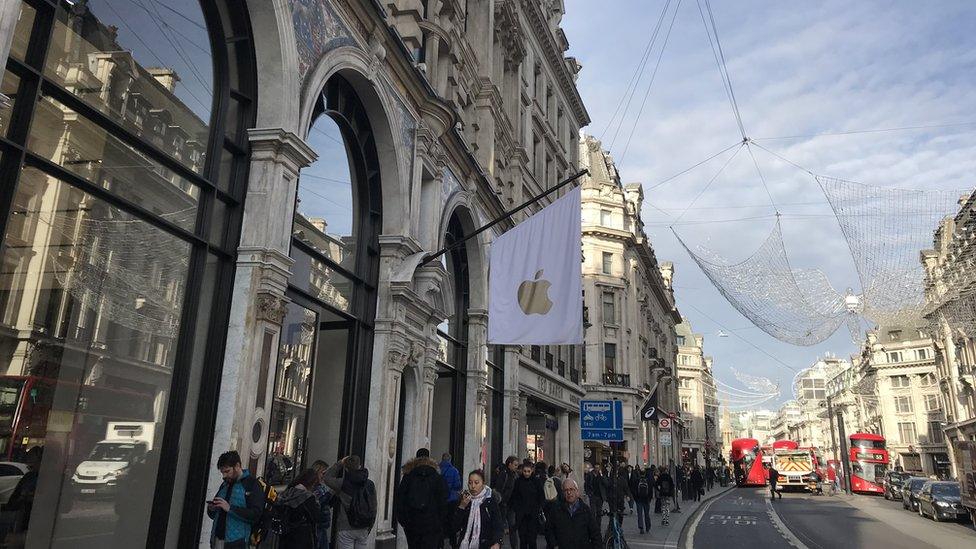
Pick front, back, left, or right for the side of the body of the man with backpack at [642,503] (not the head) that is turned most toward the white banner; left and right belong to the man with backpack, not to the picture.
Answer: back

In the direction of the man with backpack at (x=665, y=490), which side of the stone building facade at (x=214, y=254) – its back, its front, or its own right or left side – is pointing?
left

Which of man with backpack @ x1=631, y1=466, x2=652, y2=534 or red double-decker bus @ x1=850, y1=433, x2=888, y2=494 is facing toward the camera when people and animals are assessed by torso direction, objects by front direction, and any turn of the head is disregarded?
the red double-decker bus

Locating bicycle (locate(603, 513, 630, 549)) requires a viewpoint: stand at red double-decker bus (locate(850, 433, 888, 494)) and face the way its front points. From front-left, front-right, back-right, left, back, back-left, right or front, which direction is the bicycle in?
front

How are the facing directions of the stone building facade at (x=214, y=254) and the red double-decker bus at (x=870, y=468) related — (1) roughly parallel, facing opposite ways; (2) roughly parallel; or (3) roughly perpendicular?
roughly perpendicular

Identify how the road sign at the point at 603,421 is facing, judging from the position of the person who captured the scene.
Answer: facing the viewer

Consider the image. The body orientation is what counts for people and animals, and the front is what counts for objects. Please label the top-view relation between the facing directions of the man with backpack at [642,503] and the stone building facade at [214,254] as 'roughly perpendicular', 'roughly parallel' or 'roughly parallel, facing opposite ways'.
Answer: roughly perpendicular

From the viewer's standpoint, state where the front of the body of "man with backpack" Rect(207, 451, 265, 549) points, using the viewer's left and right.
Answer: facing the viewer and to the left of the viewer

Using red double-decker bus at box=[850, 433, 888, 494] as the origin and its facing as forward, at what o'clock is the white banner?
The white banner is roughly at 12 o'clock from the red double-decker bus.

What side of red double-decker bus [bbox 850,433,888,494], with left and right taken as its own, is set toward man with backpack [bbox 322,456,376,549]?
front

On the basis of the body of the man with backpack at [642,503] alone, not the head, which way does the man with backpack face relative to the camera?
away from the camera

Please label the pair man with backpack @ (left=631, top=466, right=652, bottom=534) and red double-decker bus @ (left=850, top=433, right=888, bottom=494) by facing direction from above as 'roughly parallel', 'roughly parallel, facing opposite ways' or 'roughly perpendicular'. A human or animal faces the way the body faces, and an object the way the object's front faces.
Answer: roughly parallel, facing opposite ways

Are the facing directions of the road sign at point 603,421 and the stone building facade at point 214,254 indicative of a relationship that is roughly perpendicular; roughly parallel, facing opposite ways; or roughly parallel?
roughly perpendicular

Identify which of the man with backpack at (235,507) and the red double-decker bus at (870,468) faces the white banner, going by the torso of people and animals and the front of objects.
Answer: the red double-decker bus

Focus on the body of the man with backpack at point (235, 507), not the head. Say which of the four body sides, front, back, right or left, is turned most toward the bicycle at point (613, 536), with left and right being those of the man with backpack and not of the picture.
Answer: back

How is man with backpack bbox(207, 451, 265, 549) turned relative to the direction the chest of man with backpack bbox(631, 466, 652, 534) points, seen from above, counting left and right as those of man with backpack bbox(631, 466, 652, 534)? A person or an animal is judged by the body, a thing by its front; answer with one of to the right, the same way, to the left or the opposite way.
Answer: the opposite way

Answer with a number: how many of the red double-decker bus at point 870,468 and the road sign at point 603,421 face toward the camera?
2

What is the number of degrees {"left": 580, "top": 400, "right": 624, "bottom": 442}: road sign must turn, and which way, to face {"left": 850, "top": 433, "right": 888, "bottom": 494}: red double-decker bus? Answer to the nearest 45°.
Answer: approximately 135° to its left

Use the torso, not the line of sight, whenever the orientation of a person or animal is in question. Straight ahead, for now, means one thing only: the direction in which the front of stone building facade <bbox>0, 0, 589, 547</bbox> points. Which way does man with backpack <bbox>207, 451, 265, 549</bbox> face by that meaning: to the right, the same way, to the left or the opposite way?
to the right
